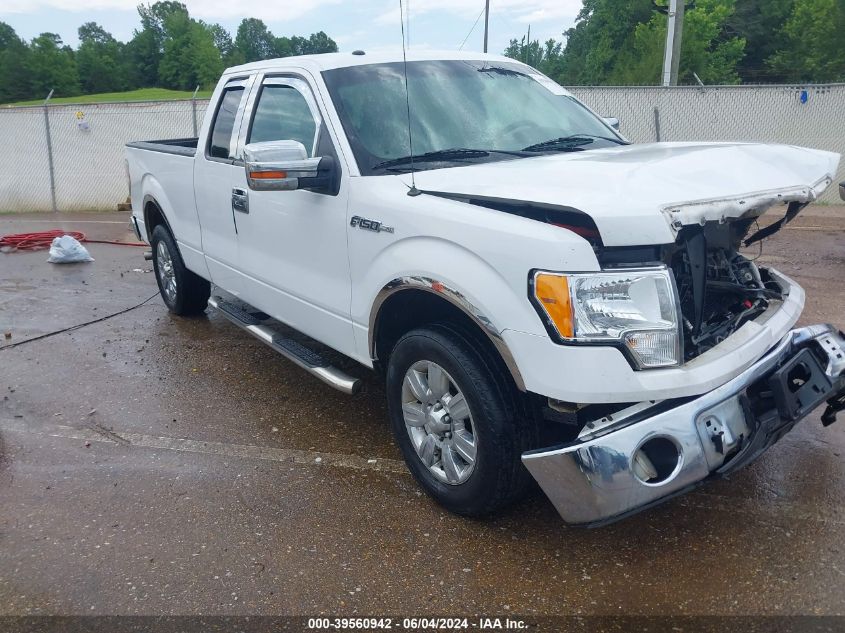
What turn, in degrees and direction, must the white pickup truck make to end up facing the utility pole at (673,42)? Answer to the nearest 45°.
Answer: approximately 135° to its left

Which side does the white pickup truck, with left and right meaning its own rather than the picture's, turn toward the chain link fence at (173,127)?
back

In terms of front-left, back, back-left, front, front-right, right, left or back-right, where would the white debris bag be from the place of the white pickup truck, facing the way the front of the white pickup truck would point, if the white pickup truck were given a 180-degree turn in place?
front

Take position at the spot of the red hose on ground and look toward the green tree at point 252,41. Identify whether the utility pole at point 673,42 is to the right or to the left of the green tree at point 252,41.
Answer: right

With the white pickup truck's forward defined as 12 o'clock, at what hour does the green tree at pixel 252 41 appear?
The green tree is roughly at 7 o'clock from the white pickup truck.

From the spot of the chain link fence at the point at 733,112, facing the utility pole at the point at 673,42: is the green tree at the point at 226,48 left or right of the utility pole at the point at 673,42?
left

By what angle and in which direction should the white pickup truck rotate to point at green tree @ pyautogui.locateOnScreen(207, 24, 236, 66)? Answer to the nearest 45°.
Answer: approximately 135° to its left

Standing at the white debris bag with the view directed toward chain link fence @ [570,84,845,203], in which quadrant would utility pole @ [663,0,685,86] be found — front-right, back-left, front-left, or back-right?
front-left

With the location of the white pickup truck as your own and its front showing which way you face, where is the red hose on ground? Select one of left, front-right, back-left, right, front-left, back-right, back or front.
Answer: back

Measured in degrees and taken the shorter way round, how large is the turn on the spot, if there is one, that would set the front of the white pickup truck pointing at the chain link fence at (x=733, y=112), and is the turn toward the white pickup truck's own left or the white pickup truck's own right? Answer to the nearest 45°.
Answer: approximately 135° to the white pickup truck's own left
